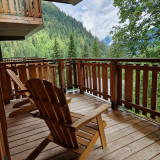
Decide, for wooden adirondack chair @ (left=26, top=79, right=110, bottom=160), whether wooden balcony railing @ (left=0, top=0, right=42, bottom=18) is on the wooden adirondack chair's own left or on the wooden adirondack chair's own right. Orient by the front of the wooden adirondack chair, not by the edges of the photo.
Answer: on the wooden adirondack chair's own left
